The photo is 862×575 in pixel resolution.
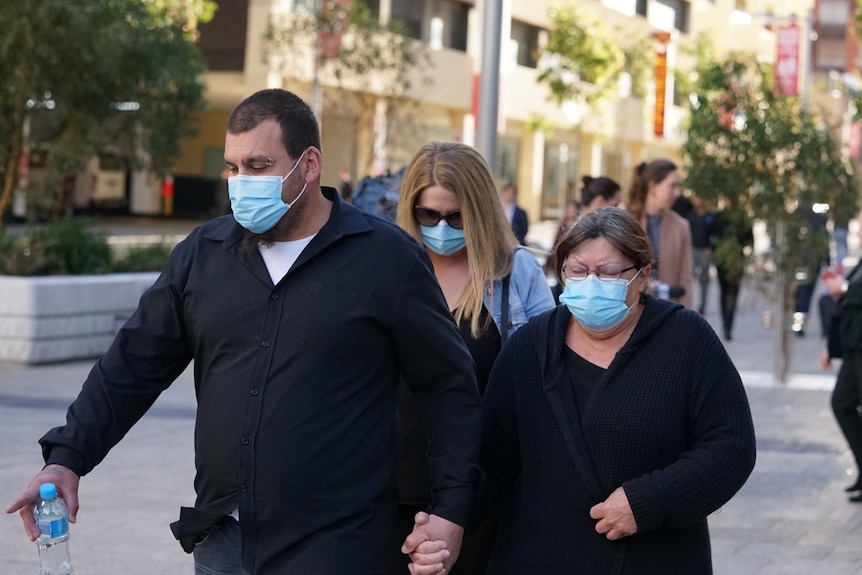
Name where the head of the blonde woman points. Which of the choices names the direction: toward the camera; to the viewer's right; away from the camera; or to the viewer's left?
toward the camera

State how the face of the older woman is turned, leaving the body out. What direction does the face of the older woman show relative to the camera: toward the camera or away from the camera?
toward the camera
